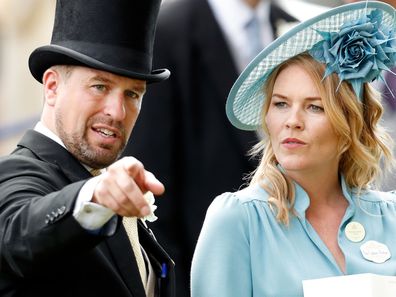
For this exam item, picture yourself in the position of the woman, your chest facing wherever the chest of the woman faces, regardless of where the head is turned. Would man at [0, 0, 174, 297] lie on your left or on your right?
on your right

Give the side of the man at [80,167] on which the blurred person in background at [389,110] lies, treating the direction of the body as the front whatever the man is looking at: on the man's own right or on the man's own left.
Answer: on the man's own left

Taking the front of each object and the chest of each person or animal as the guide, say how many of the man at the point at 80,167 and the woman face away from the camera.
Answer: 0
